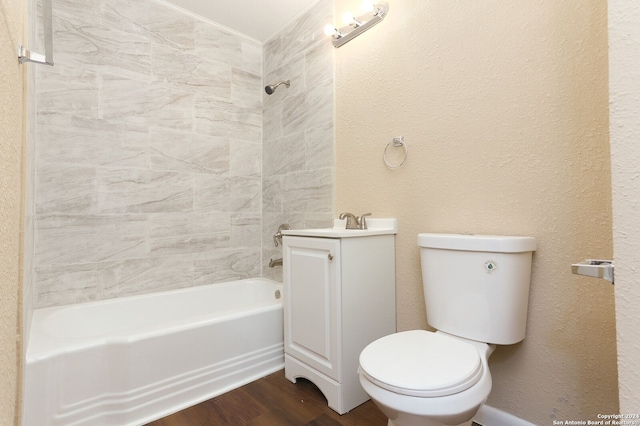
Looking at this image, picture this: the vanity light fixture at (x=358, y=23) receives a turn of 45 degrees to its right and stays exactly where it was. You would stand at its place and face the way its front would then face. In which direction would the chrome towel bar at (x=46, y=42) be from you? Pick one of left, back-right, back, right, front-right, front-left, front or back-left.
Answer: front-left

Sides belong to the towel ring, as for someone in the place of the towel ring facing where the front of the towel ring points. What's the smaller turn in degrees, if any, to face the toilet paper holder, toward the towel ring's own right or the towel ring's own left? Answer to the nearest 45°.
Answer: approximately 90° to the towel ring's own left

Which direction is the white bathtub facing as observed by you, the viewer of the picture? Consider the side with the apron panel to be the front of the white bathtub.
facing the viewer and to the right of the viewer

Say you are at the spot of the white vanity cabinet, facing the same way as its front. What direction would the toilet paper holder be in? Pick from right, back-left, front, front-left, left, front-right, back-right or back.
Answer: left

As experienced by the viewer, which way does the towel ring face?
facing the viewer and to the left of the viewer

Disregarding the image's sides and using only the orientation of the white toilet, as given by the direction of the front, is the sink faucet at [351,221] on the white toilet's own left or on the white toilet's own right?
on the white toilet's own right

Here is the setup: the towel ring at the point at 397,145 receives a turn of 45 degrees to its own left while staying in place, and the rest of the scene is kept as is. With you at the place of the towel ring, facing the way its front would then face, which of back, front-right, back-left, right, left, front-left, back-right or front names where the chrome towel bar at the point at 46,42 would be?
front-right

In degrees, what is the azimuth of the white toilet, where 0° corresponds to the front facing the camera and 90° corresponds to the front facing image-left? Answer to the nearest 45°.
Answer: approximately 45°

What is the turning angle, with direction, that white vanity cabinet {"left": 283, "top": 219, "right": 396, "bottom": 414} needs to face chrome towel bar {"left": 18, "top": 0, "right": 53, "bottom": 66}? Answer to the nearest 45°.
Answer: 0° — it already faces it

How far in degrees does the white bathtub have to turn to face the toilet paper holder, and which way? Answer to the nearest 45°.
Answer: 0° — it already faces it
